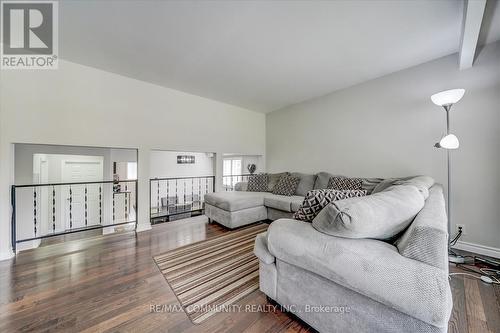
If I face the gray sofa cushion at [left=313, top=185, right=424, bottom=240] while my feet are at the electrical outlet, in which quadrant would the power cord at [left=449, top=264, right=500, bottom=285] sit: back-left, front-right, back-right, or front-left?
front-left

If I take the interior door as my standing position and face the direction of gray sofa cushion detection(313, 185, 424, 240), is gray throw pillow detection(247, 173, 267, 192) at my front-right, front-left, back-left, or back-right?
front-left

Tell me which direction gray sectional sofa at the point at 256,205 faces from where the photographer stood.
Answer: facing the viewer and to the left of the viewer
